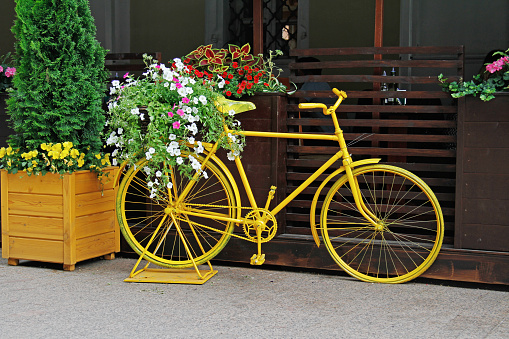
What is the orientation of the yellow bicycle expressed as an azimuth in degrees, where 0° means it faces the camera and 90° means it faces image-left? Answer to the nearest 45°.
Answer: approximately 270°

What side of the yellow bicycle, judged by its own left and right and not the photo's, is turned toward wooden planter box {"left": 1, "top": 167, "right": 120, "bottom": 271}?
back

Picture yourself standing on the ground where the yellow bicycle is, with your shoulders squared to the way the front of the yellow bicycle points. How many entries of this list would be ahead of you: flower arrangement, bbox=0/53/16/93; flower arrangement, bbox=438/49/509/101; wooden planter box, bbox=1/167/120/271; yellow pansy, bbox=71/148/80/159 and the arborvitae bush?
1

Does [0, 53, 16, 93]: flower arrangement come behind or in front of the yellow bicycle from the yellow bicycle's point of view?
behind

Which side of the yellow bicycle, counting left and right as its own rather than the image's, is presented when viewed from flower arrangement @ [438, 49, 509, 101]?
front

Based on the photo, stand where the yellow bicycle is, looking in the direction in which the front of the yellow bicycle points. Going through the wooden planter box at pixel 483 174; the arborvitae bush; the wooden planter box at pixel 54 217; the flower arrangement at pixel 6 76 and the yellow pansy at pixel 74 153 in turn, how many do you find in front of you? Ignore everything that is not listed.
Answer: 1

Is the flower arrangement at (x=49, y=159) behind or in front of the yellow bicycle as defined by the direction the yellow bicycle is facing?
behind

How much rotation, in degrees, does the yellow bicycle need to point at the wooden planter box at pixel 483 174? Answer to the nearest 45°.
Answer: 0° — it already faces it

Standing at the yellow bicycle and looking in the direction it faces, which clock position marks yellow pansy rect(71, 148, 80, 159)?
The yellow pansy is roughly at 6 o'clock from the yellow bicycle.

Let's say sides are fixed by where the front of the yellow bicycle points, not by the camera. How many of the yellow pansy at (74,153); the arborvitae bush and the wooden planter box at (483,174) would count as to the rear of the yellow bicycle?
2
